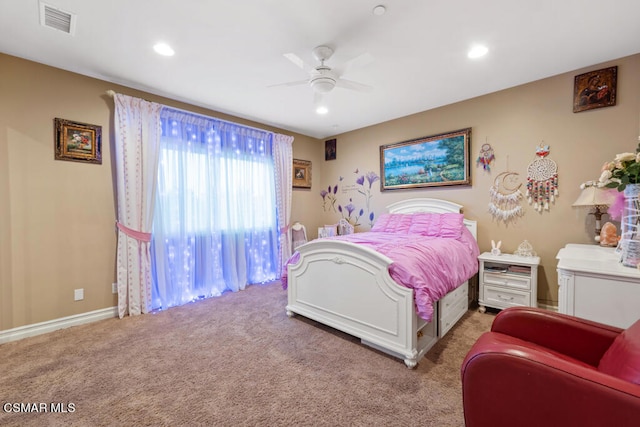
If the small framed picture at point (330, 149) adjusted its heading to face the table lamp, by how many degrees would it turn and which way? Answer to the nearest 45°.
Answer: approximately 90° to its left

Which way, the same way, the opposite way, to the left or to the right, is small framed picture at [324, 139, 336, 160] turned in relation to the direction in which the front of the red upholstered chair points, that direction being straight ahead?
to the left

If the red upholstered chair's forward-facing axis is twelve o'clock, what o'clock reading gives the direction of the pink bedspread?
The pink bedspread is roughly at 2 o'clock from the red upholstered chair.

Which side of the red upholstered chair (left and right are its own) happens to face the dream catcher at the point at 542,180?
right

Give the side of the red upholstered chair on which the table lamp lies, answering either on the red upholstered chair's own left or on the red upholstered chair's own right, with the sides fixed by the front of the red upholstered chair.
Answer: on the red upholstered chair's own right

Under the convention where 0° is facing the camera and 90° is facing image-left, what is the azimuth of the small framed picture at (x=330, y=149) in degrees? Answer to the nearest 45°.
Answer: approximately 45°

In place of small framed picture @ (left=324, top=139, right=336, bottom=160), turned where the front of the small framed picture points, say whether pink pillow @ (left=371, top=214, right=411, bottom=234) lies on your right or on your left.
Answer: on your left

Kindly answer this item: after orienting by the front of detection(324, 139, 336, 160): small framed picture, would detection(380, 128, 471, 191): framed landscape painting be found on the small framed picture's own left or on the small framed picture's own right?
on the small framed picture's own left

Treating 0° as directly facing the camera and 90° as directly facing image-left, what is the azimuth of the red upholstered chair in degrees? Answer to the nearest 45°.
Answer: approximately 90°

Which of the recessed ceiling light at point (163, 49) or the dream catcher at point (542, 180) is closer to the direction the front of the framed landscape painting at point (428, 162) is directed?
the recessed ceiling light

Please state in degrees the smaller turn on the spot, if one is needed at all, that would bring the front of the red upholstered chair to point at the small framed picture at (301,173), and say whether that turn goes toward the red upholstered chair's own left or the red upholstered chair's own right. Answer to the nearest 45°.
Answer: approximately 45° to the red upholstered chair's own right

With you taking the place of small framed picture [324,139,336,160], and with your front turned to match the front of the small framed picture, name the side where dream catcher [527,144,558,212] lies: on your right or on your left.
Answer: on your left
